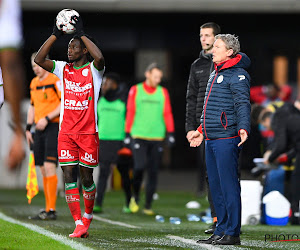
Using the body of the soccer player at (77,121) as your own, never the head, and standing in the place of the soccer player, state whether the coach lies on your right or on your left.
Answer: on your left

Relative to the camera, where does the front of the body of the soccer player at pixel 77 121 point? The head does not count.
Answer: toward the camera

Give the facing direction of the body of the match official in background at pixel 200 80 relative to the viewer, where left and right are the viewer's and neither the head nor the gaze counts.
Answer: facing the viewer and to the left of the viewer

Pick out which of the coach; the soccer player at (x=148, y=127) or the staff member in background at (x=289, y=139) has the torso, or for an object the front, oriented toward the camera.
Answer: the soccer player

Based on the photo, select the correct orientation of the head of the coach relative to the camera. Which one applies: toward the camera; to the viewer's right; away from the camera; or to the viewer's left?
to the viewer's left

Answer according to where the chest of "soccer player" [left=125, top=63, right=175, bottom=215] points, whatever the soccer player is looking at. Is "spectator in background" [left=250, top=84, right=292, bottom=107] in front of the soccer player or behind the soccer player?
behind

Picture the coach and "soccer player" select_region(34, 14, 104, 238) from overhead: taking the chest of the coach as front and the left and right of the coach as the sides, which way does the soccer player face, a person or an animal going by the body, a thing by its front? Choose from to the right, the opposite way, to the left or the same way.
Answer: to the left

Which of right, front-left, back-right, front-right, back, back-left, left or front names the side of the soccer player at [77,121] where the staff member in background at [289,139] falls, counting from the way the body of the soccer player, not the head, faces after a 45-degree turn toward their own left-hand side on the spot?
left

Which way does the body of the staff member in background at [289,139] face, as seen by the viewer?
to the viewer's left

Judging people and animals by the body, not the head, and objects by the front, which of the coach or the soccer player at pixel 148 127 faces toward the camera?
the soccer player

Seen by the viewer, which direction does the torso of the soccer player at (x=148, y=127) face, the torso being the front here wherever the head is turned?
toward the camera

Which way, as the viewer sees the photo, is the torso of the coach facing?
to the viewer's left
